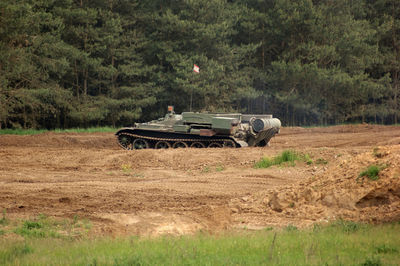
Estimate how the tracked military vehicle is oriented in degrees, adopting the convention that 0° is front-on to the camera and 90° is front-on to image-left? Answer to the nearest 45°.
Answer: approximately 90°

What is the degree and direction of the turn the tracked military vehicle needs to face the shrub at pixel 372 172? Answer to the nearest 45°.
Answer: approximately 90° to its left
